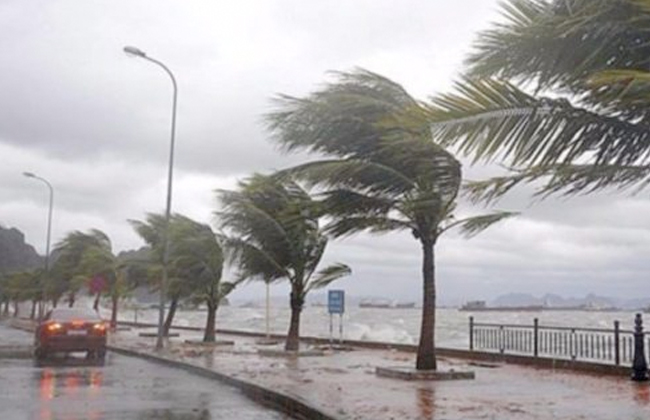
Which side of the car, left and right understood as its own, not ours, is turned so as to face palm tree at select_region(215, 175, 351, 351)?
right

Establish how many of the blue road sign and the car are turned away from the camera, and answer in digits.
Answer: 1

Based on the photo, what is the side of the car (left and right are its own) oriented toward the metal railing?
right

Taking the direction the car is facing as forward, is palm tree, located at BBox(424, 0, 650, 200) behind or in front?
behind

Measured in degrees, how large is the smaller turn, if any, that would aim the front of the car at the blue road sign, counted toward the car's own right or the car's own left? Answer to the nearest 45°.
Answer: approximately 90° to the car's own right

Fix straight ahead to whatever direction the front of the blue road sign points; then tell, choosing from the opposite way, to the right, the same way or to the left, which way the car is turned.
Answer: the opposite way

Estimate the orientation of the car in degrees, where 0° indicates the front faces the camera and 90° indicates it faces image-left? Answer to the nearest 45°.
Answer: approximately 180°

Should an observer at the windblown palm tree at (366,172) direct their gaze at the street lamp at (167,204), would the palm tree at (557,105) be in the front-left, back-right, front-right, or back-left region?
back-left

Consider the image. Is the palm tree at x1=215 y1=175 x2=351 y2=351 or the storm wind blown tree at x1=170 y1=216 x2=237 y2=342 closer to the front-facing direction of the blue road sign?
the palm tree

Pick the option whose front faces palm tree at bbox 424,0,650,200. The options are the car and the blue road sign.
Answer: the blue road sign

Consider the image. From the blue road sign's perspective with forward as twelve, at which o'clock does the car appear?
The car is roughly at 2 o'clock from the blue road sign.

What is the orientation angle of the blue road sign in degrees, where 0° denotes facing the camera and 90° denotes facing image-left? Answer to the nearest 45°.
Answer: approximately 0°
